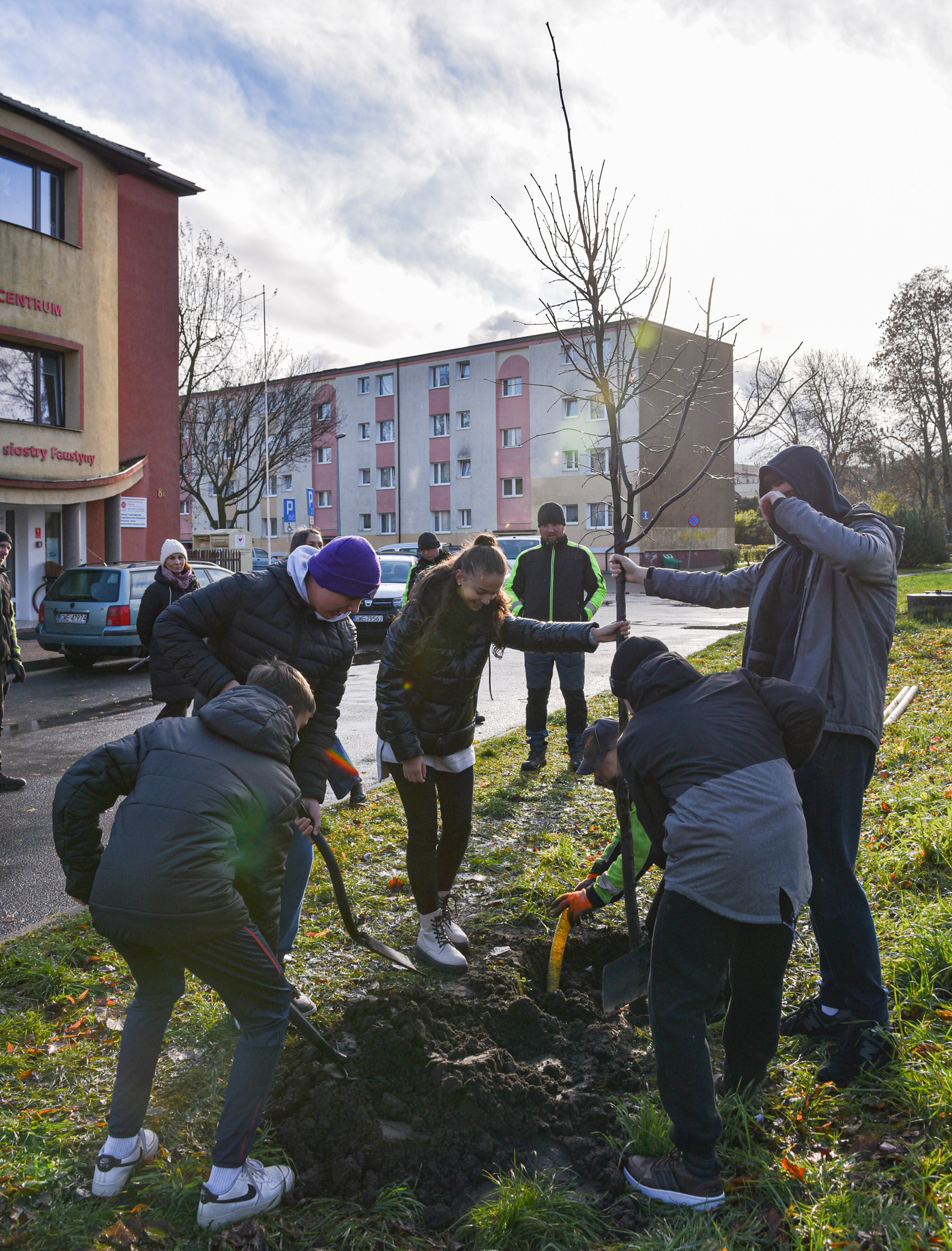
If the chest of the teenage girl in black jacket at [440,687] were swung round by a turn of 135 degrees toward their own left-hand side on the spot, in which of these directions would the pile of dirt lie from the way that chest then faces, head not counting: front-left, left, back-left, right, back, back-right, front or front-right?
back

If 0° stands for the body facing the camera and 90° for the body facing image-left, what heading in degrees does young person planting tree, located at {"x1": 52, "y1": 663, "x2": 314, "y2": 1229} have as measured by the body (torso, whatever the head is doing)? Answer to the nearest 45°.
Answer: approximately 225°

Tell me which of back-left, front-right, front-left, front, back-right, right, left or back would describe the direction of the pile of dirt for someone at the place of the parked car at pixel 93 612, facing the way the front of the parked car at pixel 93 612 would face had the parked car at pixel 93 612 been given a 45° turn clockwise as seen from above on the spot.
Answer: right

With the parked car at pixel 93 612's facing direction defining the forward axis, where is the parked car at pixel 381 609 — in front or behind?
in front

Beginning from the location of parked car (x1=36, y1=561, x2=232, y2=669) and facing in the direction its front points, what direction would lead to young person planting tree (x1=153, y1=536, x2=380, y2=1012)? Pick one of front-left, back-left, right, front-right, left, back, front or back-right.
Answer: back-right

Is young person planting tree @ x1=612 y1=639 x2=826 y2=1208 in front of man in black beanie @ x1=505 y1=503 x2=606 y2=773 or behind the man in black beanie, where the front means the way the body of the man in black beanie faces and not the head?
in front

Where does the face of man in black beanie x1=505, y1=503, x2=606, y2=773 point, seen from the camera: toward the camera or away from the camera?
toward the camera

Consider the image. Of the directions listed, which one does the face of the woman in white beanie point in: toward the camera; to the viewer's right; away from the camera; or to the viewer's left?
toward the camera

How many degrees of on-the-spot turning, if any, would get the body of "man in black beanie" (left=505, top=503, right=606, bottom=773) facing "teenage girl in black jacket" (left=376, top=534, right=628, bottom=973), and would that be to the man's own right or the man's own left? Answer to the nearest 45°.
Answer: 0° — they already face them

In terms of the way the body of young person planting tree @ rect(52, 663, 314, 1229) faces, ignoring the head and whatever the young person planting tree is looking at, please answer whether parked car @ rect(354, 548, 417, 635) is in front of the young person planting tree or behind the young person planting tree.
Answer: in front

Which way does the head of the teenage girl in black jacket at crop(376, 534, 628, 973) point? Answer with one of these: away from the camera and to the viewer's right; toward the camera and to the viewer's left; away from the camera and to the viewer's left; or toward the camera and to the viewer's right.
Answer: toward the camera and to the viewer's right

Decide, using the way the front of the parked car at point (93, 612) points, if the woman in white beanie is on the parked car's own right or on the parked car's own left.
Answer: on the parked car's own right

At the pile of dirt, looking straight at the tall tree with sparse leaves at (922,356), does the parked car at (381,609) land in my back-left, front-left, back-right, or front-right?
front-left

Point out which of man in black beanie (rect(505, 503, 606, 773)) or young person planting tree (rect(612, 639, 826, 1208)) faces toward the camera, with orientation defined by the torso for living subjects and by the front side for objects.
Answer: the man in black beanie

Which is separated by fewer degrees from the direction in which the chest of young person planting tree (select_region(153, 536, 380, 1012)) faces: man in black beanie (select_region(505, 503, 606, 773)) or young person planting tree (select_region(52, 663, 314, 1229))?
the young person planting tree

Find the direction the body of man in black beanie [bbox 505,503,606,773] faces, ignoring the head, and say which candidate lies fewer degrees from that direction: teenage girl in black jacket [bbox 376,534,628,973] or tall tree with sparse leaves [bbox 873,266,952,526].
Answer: the teenage girl in black jacket

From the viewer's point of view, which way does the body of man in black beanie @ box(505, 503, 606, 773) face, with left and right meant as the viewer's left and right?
facing the viewer

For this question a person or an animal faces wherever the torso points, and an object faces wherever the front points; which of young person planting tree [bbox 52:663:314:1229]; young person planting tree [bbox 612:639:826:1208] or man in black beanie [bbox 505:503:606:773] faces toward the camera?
the man in black beanie

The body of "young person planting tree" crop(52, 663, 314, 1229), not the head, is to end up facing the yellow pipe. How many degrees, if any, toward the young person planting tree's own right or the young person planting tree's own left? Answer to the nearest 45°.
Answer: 0° — they already face it

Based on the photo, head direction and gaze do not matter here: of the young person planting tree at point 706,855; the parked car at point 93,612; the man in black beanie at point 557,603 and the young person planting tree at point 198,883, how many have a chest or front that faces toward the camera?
1
